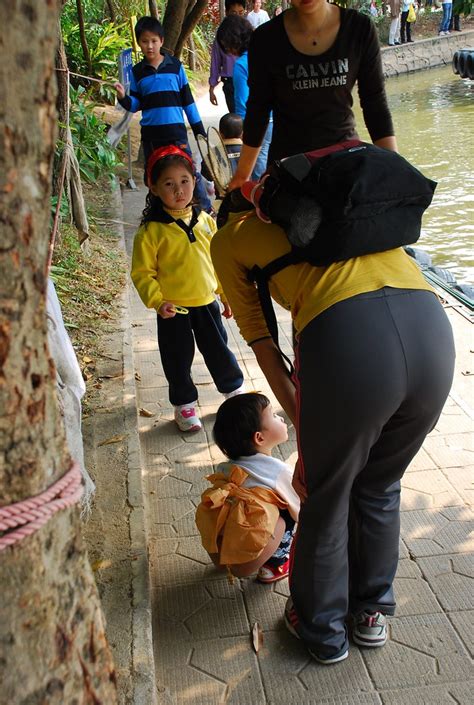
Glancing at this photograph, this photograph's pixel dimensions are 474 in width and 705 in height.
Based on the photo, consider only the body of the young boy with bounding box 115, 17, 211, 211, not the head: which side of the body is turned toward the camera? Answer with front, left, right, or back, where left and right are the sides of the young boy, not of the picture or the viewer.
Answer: front

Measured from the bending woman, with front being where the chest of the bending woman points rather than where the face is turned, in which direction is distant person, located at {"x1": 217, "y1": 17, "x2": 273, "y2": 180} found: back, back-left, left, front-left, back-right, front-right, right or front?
front-right

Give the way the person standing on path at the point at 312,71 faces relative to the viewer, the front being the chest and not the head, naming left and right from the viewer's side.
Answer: facing the viewer

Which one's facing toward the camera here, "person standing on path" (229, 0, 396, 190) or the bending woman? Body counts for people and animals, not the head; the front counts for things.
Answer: the person standing on path

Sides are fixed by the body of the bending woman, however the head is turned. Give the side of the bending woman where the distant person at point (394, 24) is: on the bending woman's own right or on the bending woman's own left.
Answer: on the bending woman's own right

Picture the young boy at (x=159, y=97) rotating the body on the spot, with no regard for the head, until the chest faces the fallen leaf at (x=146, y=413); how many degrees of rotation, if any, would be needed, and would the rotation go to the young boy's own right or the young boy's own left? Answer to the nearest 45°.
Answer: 0° — they already face it

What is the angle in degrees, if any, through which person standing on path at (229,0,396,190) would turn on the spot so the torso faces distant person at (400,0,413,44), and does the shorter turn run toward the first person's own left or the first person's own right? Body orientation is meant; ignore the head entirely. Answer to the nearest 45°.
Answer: approximately 180°

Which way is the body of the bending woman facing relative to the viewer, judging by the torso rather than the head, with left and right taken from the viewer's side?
facing away from the viewer and to the left of the viewer

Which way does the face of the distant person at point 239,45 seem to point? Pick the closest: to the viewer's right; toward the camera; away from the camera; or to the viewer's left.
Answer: away from the camera

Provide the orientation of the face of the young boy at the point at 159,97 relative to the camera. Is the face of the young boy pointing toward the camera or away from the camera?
toward the camera
